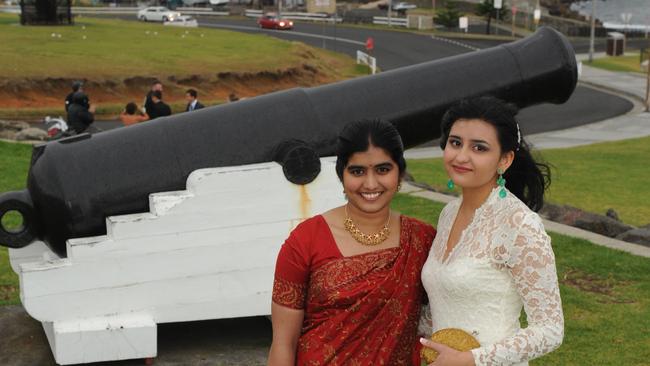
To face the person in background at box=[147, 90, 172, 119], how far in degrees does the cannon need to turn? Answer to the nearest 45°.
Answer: approximately 90° to its left

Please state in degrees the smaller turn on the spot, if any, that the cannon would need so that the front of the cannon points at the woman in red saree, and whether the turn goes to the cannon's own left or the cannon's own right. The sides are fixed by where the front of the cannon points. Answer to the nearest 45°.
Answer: approximately 90° to the cannon's own right

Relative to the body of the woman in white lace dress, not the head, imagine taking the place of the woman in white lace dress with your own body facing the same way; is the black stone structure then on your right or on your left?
on your right

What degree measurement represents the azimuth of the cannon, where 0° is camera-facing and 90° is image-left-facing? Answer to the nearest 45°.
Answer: approximately 270°

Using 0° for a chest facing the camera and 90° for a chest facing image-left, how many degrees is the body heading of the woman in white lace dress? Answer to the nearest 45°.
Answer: approximately 45°

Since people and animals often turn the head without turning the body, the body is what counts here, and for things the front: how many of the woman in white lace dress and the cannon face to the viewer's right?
1

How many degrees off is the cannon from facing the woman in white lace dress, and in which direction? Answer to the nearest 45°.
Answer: approximately 45° to its right
